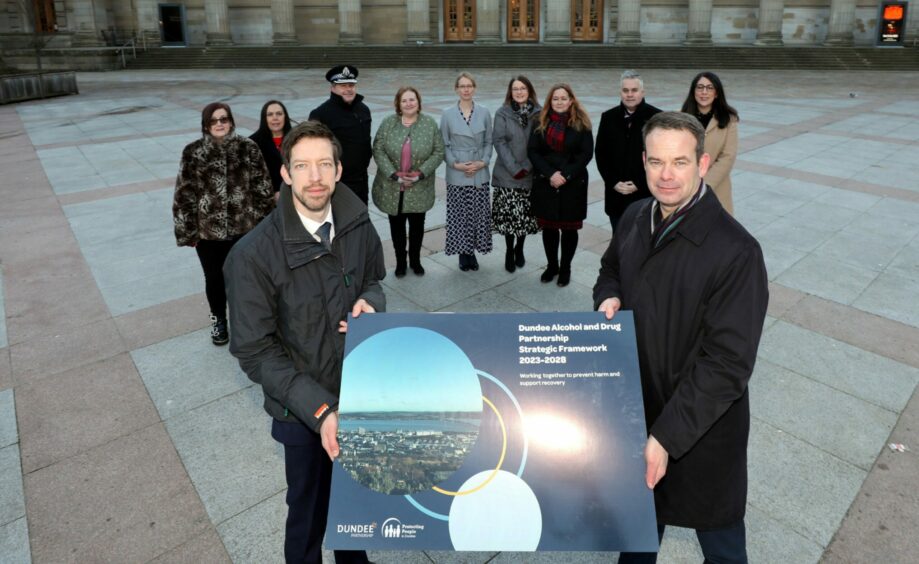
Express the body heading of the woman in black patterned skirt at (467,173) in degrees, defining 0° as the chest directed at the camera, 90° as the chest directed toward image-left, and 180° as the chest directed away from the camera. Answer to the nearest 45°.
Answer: approximately 0°

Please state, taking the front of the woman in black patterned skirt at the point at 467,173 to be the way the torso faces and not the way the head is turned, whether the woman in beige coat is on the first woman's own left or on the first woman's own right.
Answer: on the first woman's own left

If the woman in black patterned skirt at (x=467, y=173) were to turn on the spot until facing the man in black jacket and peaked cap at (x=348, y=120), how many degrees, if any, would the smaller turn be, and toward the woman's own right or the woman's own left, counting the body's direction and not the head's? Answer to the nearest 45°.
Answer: approximately 90° to the woman's own right

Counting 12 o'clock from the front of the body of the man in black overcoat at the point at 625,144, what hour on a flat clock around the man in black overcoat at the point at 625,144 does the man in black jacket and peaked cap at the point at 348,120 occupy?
the man in black jacket and peaked cap at the point at 348,120 is roughly at 3 o'clock from the man in black overcoat at the point at 625,144.

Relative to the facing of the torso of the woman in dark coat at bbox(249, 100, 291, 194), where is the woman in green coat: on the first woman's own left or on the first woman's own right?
on the first woman's own left
